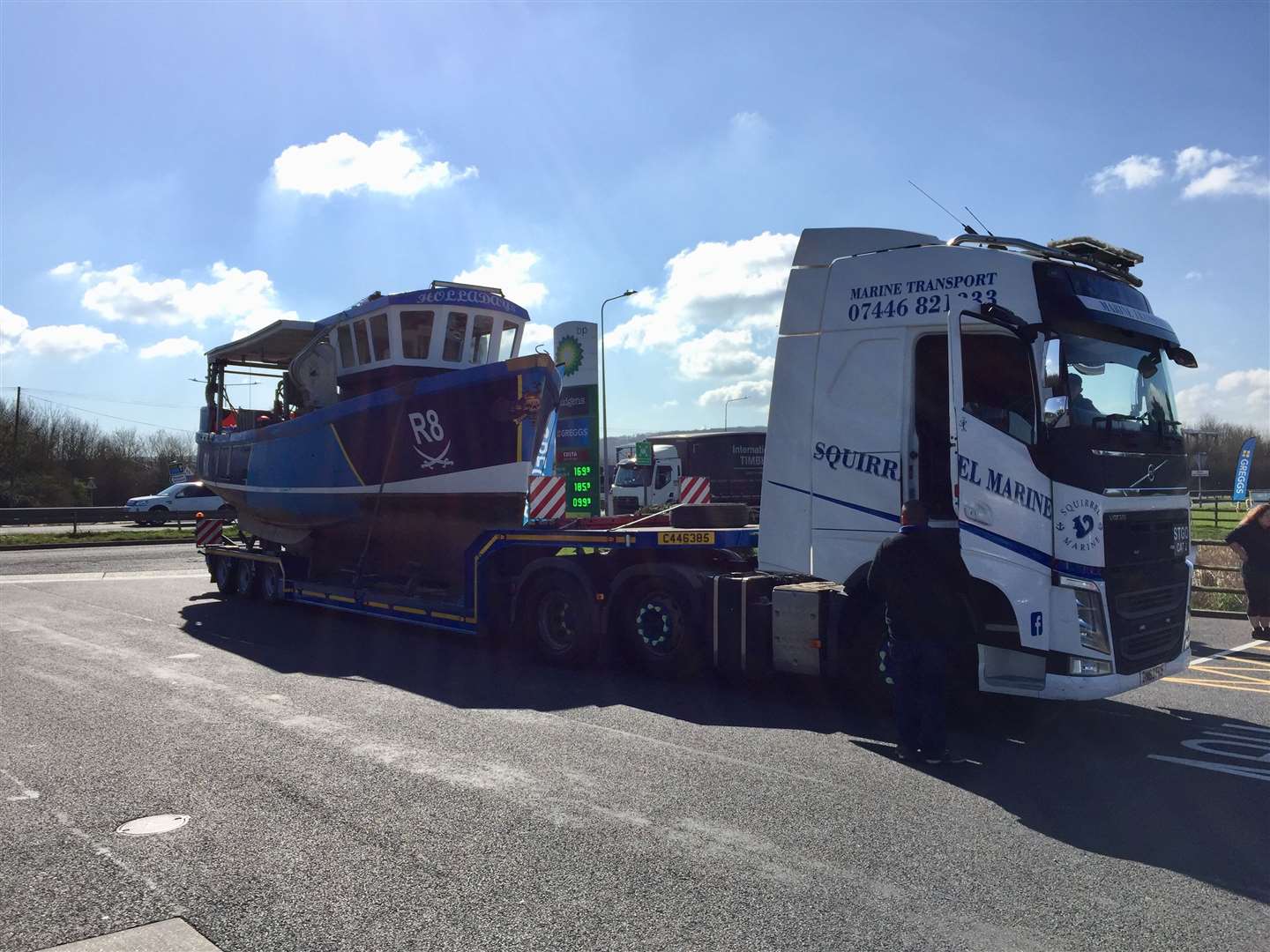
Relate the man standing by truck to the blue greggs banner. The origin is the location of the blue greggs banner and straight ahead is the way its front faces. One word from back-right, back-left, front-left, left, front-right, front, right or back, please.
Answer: front

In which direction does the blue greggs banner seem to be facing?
toward the camera

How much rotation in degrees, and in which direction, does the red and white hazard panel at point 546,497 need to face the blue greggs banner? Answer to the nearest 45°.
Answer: approximately 90° to its left

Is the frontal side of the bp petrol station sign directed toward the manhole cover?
yes

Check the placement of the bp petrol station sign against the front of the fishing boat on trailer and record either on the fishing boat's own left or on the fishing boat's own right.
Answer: on the fishing boat's own left

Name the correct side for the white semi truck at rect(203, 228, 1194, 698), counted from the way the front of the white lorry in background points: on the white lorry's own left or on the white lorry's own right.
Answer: on the white lorry's own left

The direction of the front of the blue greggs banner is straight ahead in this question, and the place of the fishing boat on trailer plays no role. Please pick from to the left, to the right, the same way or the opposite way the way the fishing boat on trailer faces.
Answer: to the left

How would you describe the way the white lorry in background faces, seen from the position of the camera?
facing the viewer and to the left of the viewer

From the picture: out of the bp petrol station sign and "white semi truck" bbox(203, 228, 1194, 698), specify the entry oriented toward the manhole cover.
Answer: the bp petrol station sign

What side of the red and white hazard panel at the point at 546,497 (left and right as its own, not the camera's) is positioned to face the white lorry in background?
back

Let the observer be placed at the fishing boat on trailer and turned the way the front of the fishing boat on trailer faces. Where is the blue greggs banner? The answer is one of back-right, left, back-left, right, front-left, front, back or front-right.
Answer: front-left

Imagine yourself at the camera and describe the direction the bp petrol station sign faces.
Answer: facing the viewer

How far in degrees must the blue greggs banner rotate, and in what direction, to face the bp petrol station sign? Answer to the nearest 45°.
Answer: approximately 90° to its right
